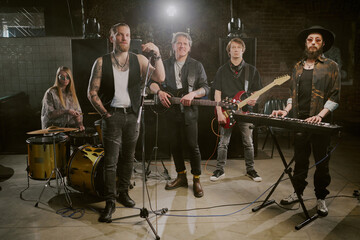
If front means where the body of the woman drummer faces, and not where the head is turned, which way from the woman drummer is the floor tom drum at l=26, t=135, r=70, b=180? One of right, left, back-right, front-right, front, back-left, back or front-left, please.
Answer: front-right

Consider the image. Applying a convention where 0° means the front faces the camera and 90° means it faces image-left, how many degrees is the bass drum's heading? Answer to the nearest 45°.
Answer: approximately 315°

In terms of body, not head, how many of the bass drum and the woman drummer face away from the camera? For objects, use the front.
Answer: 0

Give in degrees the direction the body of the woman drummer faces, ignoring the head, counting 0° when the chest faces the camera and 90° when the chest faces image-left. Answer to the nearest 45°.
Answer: approximately 315°

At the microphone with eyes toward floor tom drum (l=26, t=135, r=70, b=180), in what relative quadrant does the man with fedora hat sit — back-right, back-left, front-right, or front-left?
back-right
